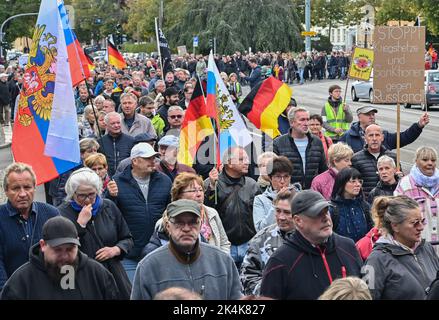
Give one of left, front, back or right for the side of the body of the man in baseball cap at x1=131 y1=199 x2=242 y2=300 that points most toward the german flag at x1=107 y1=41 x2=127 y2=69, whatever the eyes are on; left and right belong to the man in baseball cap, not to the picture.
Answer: back

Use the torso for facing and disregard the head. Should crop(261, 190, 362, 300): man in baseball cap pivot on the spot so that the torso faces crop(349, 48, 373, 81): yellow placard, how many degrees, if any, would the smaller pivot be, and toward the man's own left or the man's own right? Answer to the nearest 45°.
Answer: approximately 135° to the man's own left

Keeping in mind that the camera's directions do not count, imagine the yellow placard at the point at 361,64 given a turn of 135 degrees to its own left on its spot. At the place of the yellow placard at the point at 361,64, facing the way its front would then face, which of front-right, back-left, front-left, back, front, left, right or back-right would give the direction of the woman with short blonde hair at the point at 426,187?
back-right

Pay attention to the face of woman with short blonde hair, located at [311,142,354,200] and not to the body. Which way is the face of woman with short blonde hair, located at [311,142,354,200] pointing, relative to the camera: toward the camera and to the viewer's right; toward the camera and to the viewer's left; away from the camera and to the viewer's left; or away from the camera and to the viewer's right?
toward the camera and to the viewer's right

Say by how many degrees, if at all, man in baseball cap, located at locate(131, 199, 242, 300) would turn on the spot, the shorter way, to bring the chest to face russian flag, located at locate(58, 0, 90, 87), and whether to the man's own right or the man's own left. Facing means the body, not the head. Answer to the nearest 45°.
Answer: approximately 180°

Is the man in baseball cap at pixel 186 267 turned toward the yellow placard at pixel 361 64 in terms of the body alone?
no

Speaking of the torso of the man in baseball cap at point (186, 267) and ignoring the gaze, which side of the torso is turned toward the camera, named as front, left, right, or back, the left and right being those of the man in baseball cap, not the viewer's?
front

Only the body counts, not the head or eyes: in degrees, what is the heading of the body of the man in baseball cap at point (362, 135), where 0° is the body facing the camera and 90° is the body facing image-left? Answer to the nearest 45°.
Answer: approximately 315°

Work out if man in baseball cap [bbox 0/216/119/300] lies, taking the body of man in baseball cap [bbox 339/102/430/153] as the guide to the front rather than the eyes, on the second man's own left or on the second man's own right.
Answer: on the second man's own right

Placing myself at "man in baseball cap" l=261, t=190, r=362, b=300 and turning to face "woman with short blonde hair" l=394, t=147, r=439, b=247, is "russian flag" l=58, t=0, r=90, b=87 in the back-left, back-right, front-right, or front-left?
front-left

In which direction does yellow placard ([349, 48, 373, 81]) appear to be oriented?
toward the camera

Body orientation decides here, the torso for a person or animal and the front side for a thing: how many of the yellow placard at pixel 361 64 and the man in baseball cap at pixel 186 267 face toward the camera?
2

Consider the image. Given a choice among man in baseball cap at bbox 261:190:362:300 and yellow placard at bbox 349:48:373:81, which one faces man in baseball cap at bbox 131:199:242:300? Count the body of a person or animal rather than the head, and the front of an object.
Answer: the yellow placard
